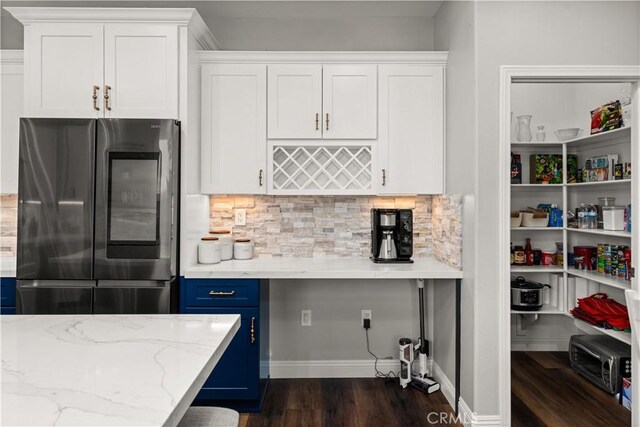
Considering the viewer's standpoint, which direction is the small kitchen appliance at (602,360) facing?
facing the viewer and to the left of the viewer

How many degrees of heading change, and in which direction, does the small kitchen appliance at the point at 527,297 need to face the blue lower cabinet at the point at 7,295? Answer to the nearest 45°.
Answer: approximately 45° to its right

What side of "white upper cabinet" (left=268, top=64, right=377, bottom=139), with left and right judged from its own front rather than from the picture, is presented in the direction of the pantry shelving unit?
left

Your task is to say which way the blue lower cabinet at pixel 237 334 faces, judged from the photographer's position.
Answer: facing the viewer

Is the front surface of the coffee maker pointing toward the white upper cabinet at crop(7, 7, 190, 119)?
no

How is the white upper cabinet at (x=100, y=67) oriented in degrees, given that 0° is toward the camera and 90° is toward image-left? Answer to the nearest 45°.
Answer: approximately 0°

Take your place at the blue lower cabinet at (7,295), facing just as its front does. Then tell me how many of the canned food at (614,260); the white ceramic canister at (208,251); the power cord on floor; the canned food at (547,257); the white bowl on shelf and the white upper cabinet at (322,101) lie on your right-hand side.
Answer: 0

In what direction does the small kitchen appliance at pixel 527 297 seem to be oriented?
toward the camera

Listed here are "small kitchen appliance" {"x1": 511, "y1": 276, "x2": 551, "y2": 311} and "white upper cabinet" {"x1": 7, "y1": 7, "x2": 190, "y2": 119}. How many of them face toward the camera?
2

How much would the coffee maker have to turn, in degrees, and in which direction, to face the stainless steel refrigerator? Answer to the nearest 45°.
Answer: approximately 45° to its right

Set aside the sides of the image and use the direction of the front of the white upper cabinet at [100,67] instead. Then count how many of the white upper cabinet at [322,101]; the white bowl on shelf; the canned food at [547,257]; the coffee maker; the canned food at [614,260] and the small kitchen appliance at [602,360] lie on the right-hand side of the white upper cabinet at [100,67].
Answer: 0

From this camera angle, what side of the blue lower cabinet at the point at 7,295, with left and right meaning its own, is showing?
front

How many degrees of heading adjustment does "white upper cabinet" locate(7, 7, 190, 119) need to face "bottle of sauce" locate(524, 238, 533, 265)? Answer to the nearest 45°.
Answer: approximately 90° to its left

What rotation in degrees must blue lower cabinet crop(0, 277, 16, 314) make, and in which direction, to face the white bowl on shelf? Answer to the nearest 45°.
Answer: approximately 45° to its left
